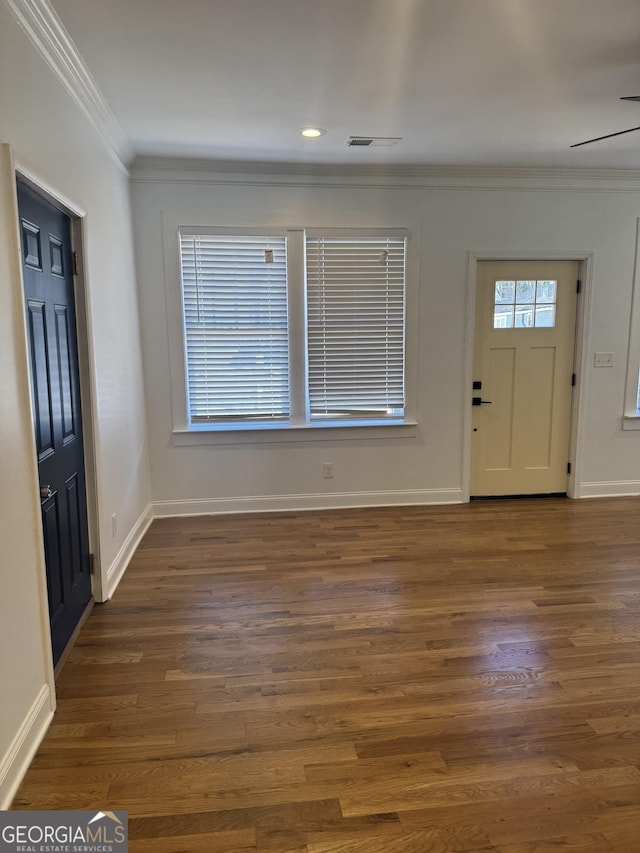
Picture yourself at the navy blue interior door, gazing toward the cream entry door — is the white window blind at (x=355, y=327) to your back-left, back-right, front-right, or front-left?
front-left

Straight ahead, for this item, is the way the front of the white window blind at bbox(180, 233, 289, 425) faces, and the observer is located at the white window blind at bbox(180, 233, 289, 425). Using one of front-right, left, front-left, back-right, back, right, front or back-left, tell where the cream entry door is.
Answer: left

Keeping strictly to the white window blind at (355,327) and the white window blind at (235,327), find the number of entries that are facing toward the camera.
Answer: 2

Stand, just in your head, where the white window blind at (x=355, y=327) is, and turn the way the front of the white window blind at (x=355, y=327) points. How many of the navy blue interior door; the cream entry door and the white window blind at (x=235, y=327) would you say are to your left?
1

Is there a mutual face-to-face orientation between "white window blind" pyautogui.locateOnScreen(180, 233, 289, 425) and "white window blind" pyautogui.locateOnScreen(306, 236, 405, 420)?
no

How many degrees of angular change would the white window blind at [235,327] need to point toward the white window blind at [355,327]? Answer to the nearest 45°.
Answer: approximately 90° to its left

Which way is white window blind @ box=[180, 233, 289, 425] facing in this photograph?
toward the camera

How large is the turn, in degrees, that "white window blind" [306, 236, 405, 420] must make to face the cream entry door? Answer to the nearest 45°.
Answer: approximately 90° to its left

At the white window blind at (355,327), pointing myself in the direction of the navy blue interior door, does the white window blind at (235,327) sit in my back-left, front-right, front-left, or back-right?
front-right

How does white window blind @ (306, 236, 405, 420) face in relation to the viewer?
toward the camera

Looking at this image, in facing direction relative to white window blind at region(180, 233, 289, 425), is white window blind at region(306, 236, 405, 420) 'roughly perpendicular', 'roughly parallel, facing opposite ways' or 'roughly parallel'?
roughly parallel

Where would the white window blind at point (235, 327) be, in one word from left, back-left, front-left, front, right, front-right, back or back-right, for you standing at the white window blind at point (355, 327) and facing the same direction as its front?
right
